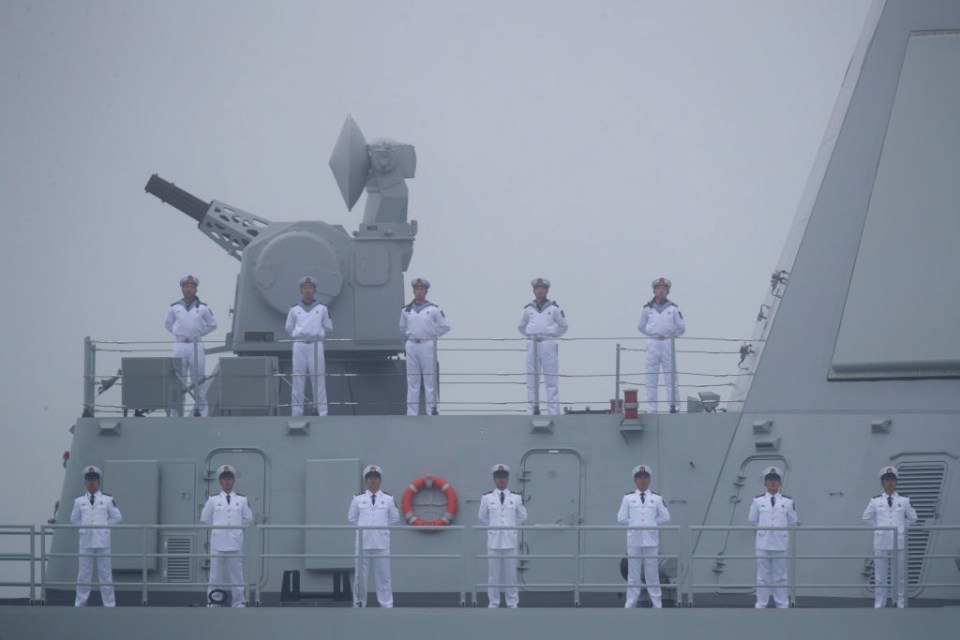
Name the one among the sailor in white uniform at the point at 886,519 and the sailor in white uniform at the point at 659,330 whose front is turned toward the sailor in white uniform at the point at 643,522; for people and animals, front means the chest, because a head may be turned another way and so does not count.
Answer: the sailor in white uniform at the point at 659,330

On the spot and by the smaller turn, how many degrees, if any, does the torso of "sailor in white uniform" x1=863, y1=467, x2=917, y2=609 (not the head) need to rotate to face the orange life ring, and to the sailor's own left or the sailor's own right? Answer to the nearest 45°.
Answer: approximately 90° to the sailor's own right

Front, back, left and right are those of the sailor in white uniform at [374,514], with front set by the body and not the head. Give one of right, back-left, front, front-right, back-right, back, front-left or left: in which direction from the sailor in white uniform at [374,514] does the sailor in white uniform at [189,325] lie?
back-right
